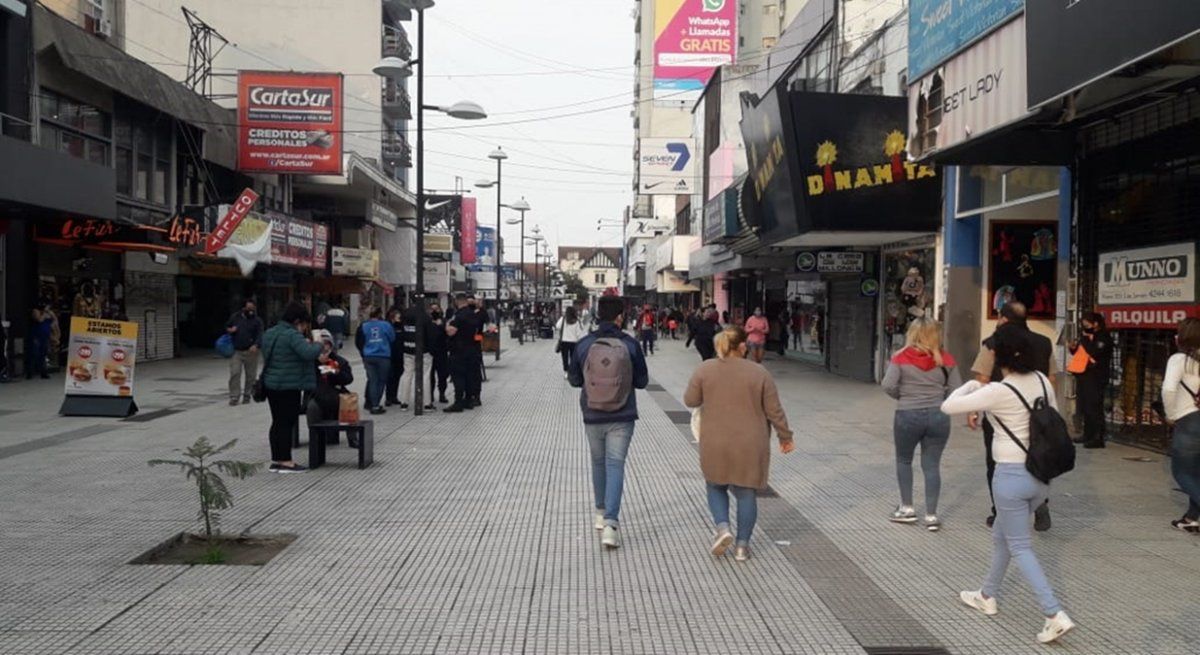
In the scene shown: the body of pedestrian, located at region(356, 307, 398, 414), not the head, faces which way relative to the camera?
away from the camera

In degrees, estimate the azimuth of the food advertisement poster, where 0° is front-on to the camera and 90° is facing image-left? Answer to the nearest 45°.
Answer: approximately 0°

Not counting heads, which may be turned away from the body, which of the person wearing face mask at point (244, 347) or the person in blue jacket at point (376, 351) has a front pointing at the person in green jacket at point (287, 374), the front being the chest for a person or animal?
the person wearing face mask

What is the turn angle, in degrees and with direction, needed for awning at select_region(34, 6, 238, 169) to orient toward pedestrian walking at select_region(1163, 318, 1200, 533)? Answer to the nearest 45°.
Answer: approximately 45° to its right

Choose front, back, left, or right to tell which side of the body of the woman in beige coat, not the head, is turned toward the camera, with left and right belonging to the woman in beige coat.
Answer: back
